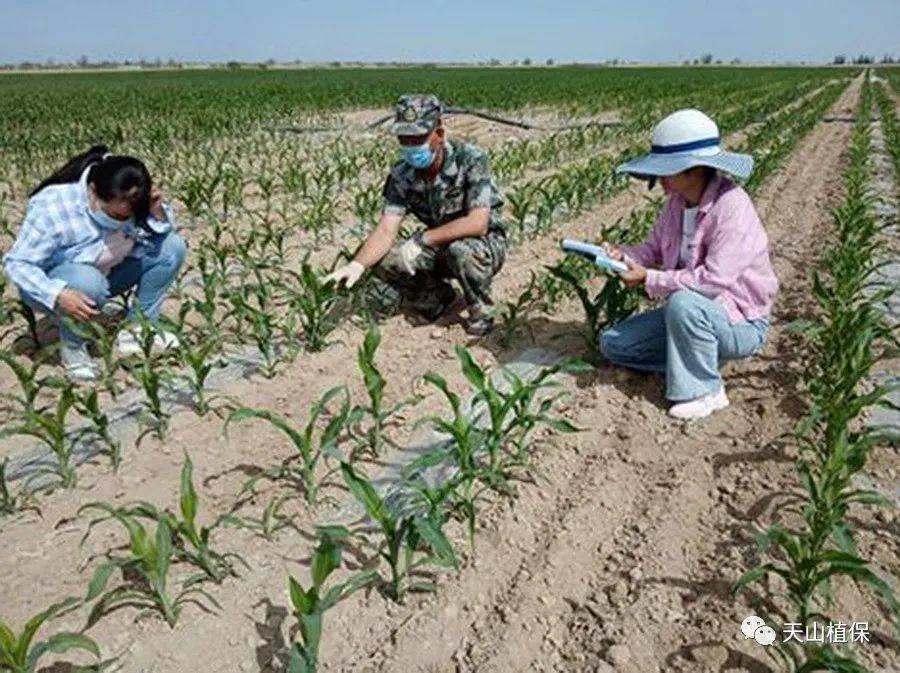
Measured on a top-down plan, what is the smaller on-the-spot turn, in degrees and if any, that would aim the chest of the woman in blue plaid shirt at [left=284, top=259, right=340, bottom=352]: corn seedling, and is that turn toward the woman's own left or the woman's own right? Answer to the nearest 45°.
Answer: approximately 45° to the woman's own left

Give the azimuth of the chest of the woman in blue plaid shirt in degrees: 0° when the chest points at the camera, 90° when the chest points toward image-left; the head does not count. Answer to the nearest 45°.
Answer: approximately 315°

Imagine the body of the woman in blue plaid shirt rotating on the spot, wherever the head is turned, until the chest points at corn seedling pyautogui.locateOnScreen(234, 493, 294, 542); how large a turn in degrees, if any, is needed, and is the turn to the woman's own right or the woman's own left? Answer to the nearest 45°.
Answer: approximately 45° to the woman's own right

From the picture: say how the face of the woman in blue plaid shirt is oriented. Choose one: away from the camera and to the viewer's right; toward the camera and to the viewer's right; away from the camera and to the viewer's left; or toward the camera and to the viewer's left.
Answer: toward the camera and to the viewer's right

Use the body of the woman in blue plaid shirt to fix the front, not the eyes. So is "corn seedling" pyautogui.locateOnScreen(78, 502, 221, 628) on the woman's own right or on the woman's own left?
on the woman's own right

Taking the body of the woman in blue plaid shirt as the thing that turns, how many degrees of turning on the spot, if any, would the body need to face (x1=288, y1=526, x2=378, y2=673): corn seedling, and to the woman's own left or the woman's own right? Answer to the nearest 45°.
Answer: approximately 45° to the woman's own right
